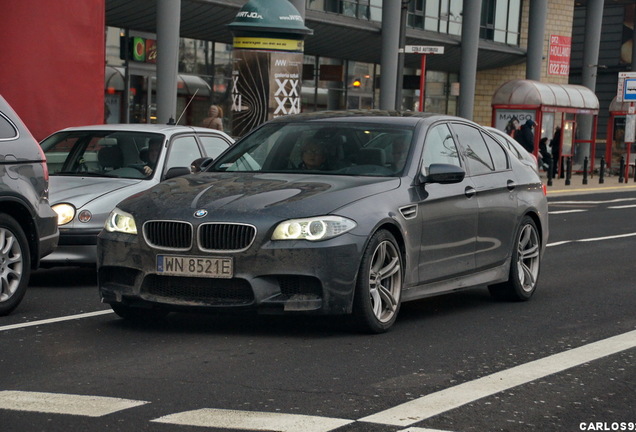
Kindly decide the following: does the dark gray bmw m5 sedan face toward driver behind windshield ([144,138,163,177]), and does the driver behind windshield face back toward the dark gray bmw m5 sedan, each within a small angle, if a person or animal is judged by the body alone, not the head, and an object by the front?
no

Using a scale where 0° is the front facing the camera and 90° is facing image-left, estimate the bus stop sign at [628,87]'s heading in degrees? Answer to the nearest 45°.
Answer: approximately 0°

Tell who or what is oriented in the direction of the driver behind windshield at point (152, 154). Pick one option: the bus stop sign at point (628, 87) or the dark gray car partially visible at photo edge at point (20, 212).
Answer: the bus stop sign

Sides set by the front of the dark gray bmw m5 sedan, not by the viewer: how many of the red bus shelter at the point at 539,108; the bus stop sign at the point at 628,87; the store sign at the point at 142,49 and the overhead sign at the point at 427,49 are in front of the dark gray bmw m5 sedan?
0

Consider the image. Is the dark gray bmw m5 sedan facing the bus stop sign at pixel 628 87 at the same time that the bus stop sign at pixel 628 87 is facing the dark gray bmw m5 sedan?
no

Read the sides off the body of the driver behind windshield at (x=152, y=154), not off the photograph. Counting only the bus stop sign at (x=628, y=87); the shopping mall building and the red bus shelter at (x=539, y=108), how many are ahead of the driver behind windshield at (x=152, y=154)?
0

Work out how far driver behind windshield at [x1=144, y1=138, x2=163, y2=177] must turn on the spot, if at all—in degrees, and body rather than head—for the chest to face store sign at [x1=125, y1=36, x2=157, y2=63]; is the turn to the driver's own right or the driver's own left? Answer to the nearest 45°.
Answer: approximately 135° to the driver's own right

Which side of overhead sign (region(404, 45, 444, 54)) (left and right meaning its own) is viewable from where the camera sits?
front

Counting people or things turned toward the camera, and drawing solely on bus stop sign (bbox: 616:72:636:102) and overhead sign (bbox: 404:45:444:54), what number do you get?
2

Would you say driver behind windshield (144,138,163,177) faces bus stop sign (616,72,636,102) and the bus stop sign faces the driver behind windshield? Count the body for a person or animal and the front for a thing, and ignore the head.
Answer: no

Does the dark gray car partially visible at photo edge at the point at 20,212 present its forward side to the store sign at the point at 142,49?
no

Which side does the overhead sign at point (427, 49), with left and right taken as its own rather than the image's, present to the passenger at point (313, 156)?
front

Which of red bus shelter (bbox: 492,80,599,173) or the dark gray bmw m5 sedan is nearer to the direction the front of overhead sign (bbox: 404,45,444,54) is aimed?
the dark gray bmw m5 sedan

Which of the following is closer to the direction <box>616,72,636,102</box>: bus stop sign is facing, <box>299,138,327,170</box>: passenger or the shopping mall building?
the passenger

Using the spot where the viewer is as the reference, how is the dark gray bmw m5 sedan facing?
facing the viewer and to the left of the viewer

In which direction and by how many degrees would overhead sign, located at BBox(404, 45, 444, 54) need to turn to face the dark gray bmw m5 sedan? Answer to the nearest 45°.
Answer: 0° — it already faces it
